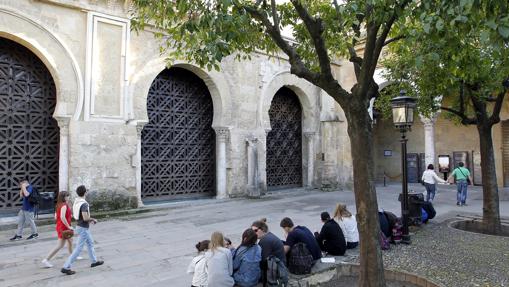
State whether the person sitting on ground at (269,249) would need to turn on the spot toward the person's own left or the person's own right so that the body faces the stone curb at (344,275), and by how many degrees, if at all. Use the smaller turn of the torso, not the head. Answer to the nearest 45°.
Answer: approximately 135° to the person's own right

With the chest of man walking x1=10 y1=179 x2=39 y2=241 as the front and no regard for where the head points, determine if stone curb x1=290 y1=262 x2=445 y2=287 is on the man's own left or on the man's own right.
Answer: on the man's own left

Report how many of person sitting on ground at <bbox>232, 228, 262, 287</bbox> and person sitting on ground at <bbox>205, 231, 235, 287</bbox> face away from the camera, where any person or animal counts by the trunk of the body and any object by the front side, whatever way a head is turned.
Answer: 2

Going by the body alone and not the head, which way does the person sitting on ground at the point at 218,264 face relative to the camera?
away from the camera

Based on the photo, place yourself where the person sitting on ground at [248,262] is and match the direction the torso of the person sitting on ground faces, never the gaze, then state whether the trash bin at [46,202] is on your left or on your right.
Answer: on your left

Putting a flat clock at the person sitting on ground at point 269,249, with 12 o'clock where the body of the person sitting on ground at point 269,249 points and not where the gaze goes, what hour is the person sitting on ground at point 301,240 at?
the person sitting on ground at point 301,240 is roughly at 4 o'clock from the person sitting on ground at point 269,249.

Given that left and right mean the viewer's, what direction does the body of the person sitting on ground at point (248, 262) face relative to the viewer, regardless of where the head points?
facing away from the viewer
